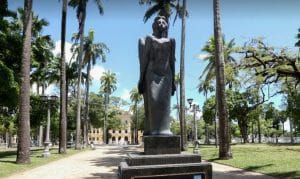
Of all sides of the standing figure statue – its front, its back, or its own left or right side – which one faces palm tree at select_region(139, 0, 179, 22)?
back

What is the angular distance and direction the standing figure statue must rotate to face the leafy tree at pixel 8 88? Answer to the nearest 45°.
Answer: approximately 135° to its right

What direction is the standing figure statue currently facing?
toward the camera
